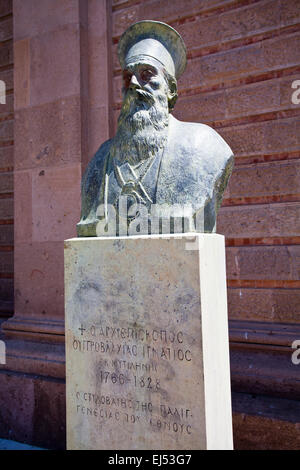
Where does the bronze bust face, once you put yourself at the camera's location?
facing the viewer and to the left of the viewer
